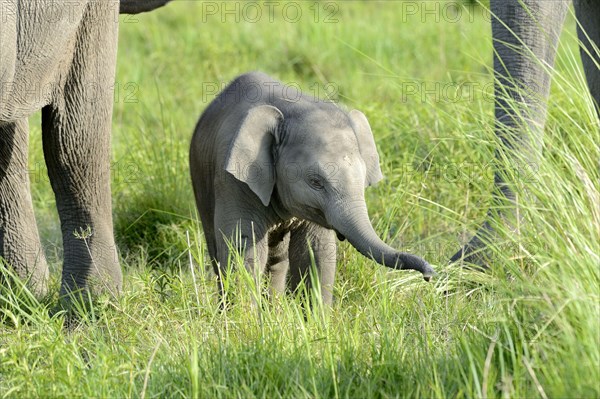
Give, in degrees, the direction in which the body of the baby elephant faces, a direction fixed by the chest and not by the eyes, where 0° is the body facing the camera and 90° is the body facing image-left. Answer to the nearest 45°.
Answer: approximately 315°
